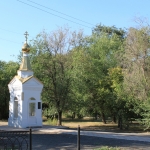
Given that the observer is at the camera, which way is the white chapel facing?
facing the viewer and to the right of the viewer

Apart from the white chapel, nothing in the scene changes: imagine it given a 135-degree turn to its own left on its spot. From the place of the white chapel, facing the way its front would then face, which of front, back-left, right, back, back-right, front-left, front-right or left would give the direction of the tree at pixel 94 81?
front-right

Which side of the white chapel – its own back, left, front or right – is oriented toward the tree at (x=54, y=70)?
left
